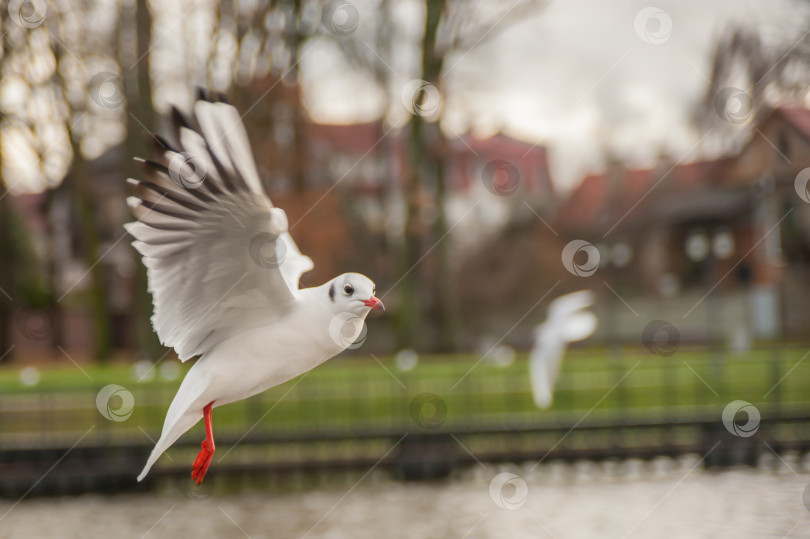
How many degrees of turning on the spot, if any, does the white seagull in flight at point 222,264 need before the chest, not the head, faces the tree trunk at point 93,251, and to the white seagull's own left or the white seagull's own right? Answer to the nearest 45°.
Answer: approximately 90° to the white seagull's own left

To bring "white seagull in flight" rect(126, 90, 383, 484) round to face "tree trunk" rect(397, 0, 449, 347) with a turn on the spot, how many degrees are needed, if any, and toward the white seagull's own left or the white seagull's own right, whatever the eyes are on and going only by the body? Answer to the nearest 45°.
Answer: approximately 90° to the white seagull's own left

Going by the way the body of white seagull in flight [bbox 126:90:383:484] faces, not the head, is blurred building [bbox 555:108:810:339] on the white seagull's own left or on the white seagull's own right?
on the white seagull's own left

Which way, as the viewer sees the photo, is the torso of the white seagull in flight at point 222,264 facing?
to the viewer's right
